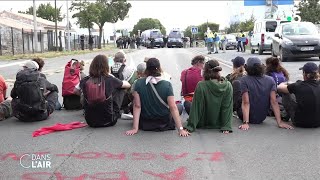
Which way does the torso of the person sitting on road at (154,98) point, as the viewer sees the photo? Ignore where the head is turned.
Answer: away from the camera

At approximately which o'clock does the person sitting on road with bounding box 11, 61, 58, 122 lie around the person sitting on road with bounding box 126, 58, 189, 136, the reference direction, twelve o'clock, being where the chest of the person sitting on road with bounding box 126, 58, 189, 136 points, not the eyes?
the person sitting on road with bounding box 11, 61, 58, 122 is roughly at 10 o'clock from the person sitting on road with bounding box 126, 58, 189, 136.

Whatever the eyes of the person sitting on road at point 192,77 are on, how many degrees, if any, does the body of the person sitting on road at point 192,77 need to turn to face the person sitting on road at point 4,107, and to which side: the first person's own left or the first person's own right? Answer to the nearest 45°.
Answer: approximately 135° to the first person's own left

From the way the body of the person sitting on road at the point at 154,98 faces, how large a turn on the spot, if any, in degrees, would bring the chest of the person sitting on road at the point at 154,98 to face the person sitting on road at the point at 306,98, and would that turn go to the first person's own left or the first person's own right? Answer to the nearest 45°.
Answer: approximately 90° to the first person's own right

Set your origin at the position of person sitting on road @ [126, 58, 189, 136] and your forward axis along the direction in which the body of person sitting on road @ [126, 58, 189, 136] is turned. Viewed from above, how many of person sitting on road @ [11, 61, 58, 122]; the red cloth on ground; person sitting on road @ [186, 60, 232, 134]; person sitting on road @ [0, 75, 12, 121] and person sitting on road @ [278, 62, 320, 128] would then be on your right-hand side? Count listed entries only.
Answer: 2

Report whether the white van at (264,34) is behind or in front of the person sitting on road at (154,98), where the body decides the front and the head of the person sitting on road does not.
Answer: in front

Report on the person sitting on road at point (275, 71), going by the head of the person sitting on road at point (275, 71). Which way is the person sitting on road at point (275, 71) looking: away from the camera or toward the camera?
away from the camera

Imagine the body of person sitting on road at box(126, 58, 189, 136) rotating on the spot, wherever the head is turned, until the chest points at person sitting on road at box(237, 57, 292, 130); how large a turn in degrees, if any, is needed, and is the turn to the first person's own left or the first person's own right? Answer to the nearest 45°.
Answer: approximately 90° to the first person's own right

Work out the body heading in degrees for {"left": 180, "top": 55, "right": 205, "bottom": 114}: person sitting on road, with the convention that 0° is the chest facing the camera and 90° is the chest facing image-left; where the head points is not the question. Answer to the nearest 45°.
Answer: approximately 225°

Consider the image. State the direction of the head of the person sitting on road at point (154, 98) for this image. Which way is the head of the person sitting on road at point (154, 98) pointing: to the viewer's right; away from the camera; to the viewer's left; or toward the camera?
away from the camera

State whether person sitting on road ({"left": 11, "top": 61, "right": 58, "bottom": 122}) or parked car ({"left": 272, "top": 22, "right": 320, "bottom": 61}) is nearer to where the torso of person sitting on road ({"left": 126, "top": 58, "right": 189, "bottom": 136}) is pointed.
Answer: the parked car

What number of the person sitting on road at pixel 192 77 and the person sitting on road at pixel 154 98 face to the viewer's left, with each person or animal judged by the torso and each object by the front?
0

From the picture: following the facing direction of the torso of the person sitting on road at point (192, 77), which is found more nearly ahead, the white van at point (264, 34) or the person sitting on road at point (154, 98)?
the white van

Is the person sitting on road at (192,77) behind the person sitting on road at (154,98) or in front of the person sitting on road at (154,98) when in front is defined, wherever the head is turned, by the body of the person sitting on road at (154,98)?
in front

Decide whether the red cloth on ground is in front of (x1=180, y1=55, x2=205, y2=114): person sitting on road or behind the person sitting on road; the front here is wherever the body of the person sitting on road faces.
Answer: behind

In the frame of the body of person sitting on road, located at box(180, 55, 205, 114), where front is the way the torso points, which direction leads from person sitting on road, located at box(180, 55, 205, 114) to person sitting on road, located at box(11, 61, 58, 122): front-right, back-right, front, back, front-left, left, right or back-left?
back-left
